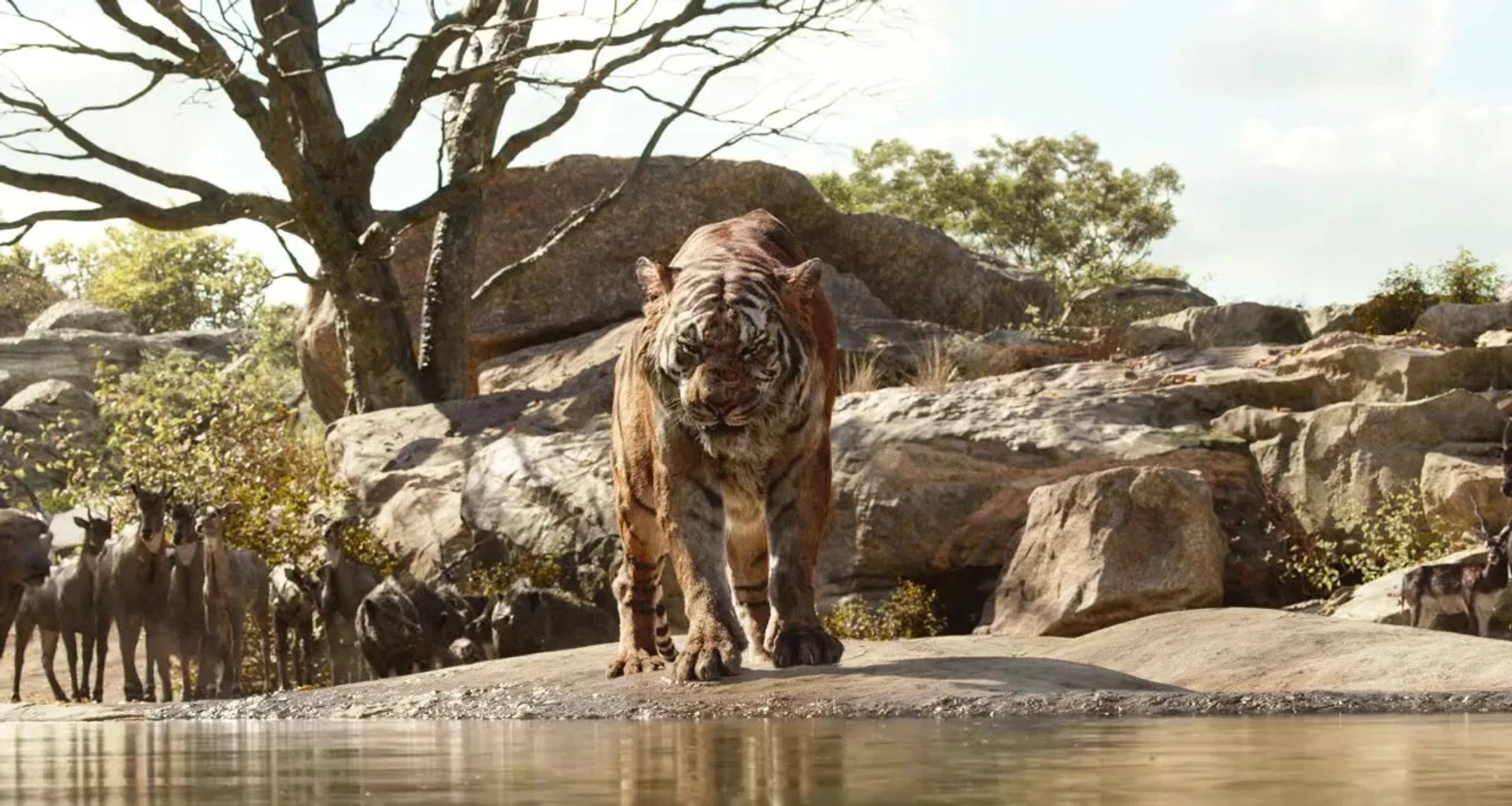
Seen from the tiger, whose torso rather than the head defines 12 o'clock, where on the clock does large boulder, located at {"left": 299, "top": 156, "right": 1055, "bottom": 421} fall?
The large boulder is roughly at 6 o'clock from the tiger.

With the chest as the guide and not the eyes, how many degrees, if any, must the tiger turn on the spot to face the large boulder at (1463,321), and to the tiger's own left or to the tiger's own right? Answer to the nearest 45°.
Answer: approximately 135° to the tiger's own left

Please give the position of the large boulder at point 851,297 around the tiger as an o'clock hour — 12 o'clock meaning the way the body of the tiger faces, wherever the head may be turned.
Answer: The large boulder is roughly at 6 o'clock from the tiger.

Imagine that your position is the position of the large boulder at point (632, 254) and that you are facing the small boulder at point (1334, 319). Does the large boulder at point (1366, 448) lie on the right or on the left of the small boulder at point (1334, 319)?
right

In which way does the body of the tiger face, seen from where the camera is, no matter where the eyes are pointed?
toward the camera

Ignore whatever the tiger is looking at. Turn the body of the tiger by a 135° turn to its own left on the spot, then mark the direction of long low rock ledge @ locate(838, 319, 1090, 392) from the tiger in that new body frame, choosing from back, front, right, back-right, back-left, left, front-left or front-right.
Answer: front-left

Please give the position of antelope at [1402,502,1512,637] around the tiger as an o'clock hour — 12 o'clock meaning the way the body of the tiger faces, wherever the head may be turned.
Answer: The antelope is roughly at 8 o'clock from the tiger.

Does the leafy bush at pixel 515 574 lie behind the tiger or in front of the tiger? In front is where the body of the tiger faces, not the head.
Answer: behind

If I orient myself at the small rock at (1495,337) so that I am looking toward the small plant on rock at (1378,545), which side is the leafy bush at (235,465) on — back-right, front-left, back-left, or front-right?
front-right

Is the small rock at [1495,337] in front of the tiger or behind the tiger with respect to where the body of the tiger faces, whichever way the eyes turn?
behind

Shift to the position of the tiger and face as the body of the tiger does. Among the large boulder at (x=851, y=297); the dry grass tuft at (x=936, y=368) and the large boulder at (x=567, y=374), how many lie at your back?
3
